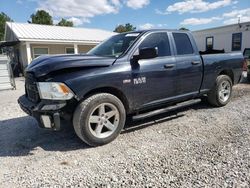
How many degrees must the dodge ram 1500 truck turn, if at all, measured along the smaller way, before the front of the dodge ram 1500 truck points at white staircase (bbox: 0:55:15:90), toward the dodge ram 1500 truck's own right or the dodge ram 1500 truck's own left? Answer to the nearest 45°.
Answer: approximately 90° to the dodge ram 1500 truck's own right

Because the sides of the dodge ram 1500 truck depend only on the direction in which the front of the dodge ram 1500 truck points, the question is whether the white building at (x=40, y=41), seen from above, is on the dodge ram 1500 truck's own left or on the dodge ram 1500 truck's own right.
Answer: on the dodge ram 1500 truck's own right

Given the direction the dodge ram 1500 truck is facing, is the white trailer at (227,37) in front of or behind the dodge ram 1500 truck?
behind

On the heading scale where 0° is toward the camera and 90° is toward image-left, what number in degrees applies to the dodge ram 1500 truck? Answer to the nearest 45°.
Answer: approximately 45°

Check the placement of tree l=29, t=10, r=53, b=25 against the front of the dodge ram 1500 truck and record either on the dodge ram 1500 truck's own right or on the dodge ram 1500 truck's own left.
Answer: on the dodge ram 1500 truck's own right
